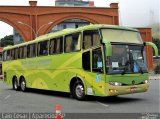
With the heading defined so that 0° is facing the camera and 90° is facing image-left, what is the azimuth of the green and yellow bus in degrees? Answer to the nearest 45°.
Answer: approximately 315°
